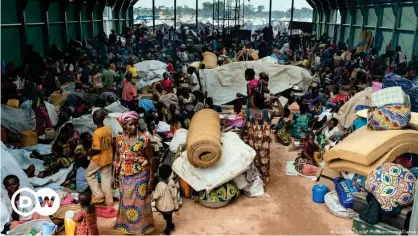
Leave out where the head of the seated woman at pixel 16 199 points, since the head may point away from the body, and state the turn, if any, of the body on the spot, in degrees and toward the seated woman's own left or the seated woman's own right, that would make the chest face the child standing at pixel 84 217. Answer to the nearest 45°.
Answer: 0° — they already face them

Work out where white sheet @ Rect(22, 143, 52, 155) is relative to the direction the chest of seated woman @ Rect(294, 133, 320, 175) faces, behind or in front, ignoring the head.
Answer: in front

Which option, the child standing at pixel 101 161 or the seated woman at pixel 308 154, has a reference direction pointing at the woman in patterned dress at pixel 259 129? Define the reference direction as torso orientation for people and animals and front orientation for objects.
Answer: the seated woman

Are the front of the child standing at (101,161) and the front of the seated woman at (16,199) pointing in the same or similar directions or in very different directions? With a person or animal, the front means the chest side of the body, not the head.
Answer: very different directions

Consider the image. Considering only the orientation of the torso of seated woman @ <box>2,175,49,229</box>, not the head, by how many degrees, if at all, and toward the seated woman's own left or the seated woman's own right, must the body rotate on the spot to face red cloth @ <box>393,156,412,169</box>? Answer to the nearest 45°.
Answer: approximately 45° to the seated woman's own left

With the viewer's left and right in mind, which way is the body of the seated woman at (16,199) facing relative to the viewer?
facing the viewer and to the right of the viewer

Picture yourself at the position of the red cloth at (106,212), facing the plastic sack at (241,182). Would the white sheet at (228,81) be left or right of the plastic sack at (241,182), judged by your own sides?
left

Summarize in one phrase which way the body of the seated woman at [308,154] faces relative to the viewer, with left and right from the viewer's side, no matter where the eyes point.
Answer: facing the viewer and to the left of the viewer

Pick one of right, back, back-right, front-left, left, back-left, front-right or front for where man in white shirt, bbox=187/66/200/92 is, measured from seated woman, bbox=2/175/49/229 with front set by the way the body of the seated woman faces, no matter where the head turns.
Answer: left

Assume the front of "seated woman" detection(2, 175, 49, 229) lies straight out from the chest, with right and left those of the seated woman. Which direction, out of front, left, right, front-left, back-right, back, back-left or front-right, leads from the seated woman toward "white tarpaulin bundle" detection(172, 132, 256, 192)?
front-left

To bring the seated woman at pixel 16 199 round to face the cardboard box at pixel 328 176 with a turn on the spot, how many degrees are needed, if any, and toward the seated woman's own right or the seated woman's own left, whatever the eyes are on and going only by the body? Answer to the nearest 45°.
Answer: approximately 45° to the seated woman's own left

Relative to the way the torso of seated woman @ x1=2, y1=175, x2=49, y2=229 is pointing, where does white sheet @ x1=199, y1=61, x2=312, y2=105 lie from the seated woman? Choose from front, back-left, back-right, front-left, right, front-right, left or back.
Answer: left

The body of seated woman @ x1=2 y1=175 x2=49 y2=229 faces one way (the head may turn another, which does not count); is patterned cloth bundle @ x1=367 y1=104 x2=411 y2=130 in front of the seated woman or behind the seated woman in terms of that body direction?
in front
